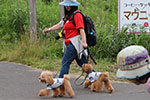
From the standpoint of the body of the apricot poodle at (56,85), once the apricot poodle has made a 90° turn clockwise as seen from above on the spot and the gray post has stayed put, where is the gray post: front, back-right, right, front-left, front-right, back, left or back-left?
front

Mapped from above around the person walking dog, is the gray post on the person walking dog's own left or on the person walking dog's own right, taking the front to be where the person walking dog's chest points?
on the person walking dog's own right

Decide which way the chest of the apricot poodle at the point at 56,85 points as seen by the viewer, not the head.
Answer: to the viewer's left

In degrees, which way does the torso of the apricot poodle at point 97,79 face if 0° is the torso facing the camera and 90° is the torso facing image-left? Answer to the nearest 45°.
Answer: approximately 90°

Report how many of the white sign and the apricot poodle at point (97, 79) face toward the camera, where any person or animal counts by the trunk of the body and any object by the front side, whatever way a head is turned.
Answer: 1

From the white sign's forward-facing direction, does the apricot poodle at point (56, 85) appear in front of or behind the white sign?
in front

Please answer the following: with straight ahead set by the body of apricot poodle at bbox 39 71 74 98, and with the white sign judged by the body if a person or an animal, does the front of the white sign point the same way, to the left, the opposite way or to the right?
to the left

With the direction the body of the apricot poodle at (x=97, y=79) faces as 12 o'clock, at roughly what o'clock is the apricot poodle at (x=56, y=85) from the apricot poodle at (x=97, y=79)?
the apricot poodle at (x=56, y=85) is roughly at 11 o'clock from the apricot poodle at (x=97, y=79).

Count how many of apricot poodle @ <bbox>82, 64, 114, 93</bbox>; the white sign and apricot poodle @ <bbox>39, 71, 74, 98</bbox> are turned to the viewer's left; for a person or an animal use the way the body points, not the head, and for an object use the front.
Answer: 2
